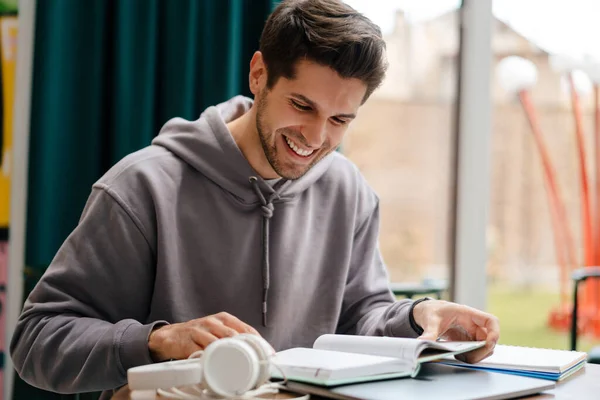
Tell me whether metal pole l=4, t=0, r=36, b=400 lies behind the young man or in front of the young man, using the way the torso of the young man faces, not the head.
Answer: behind

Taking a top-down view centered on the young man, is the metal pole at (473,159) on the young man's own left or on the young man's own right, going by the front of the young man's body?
on the young man's own left

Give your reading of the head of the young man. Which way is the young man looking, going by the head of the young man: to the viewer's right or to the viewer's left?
to the viewer's right

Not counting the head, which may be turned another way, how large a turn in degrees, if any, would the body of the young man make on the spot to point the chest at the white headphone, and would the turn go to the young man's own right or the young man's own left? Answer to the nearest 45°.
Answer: approximately 45° to the young man's own right

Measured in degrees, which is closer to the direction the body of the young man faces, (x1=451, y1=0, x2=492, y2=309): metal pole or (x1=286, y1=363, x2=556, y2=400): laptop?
the laptop

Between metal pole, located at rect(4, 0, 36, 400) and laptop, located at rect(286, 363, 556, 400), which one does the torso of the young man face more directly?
the laptop

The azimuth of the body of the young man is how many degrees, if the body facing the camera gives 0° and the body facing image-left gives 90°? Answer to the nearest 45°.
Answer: approximately 315°
